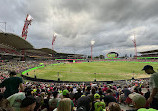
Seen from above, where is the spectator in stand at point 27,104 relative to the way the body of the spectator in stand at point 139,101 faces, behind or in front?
in front

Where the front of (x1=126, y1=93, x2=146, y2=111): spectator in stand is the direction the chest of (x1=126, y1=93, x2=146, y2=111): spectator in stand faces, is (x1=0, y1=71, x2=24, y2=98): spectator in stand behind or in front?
in front

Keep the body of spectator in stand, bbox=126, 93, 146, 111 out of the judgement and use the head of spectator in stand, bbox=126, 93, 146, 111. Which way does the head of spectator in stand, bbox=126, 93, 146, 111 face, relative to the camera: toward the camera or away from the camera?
away from the camera

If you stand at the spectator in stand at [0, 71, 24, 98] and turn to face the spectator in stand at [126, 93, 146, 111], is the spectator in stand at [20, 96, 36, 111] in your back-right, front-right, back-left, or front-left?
front-right

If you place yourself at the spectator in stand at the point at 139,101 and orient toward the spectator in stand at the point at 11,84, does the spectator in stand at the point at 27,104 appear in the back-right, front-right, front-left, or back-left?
front-left
